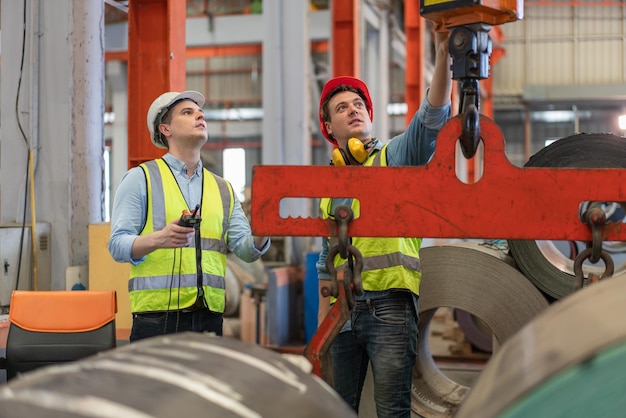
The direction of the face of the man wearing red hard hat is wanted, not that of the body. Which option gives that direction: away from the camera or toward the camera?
toward the camera

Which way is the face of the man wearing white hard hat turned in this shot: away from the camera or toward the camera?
toward the camera

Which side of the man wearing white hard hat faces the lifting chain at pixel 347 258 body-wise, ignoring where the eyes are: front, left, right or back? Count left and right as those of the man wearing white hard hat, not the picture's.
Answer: front

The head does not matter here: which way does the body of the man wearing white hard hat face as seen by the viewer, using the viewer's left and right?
facing the viewer and to the right of the viewer

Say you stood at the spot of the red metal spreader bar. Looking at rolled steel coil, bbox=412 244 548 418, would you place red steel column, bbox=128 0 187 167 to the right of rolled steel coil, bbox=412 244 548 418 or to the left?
left

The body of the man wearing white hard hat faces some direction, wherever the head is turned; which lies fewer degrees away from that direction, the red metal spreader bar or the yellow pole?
the red metal spreader bar

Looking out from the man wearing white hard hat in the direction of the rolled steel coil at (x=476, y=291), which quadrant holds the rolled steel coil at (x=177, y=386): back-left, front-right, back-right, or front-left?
back-right

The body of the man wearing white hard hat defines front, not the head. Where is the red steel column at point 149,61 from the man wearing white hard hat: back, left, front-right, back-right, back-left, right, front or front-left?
back-left

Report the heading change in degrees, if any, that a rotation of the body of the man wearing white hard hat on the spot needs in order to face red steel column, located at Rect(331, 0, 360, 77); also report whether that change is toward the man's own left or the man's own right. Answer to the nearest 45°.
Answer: approximately 135° to the man's own left

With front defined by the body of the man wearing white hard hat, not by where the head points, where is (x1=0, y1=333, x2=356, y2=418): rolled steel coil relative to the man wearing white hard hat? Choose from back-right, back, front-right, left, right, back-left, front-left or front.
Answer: front-right

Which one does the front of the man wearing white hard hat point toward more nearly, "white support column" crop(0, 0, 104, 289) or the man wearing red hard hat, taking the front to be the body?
the man wearing red hard hat

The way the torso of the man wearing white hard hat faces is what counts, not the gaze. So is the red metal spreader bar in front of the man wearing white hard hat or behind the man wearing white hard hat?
in front

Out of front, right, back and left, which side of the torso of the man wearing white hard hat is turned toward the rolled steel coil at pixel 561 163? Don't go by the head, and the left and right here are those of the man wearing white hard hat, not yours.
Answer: left
